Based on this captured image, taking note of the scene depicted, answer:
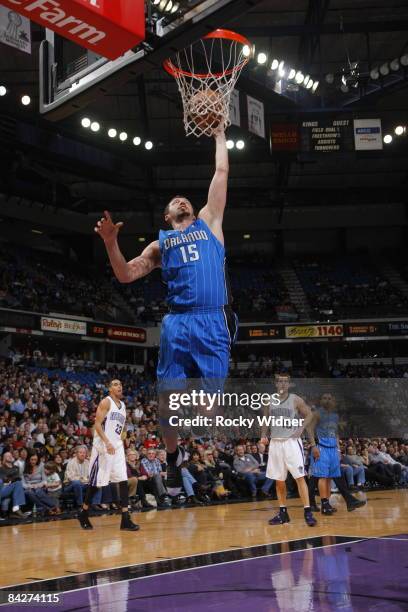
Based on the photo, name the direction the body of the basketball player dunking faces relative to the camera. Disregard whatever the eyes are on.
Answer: toward the camera

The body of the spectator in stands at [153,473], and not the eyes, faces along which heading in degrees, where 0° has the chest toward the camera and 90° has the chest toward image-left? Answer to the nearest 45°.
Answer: approximately 315°

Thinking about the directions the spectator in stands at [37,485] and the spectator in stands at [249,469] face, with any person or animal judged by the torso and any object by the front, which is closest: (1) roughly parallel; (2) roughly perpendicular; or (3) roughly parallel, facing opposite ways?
roughly parallel

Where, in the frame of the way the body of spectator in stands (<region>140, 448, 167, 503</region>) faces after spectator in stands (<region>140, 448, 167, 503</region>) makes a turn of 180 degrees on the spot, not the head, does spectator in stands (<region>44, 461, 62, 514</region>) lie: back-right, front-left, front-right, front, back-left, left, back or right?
left

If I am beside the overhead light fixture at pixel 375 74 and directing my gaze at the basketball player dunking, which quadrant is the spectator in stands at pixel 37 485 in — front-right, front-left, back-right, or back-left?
front-right

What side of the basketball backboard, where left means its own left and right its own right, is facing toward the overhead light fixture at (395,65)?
front

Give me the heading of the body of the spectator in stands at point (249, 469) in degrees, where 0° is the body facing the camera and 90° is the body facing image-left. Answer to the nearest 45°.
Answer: approximately 315°

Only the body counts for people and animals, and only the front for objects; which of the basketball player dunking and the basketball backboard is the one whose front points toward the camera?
the basketball player dunking

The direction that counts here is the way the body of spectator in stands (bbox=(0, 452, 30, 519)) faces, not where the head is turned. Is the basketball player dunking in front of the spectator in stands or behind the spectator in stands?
in front

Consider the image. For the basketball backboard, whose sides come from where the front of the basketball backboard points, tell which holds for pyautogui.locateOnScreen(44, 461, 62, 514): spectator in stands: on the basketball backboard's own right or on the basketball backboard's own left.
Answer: on the basketball backboard's own left

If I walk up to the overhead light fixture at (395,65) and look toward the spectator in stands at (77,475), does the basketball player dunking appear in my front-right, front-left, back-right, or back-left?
front-left

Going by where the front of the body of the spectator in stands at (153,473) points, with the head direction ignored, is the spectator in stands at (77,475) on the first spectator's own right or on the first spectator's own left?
on the first spectator's own right

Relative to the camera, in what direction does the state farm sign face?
facing the viewer and to the right of the viewer
